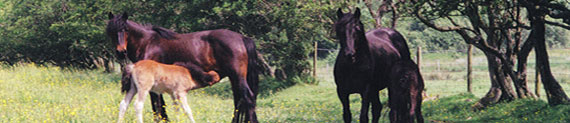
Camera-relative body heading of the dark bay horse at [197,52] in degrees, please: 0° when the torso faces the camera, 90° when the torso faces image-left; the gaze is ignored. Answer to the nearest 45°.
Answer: approximately 90°

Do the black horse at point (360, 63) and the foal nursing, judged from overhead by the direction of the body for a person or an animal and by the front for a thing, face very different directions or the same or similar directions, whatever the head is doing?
very different directions

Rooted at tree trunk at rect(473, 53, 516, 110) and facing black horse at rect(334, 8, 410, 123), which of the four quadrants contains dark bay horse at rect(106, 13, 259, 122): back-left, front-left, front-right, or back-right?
front-right

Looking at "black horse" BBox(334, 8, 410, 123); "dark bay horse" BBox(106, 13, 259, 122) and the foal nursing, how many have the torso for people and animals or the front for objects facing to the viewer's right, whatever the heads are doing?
1

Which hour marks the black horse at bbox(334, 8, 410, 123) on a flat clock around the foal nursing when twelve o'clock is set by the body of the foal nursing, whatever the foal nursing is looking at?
The black horse is roughly at 1 o'clock from the foal nursing.

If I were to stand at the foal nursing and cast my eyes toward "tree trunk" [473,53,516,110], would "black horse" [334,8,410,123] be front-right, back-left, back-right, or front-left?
front-right

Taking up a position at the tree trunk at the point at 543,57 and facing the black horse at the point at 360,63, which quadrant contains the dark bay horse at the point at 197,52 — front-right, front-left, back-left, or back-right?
front-right

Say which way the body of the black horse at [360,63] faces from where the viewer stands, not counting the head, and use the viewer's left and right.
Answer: facing the viewer and to the left of the viewer

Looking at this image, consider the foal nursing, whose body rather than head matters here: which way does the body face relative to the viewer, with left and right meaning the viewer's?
facing to the right of the viewer
